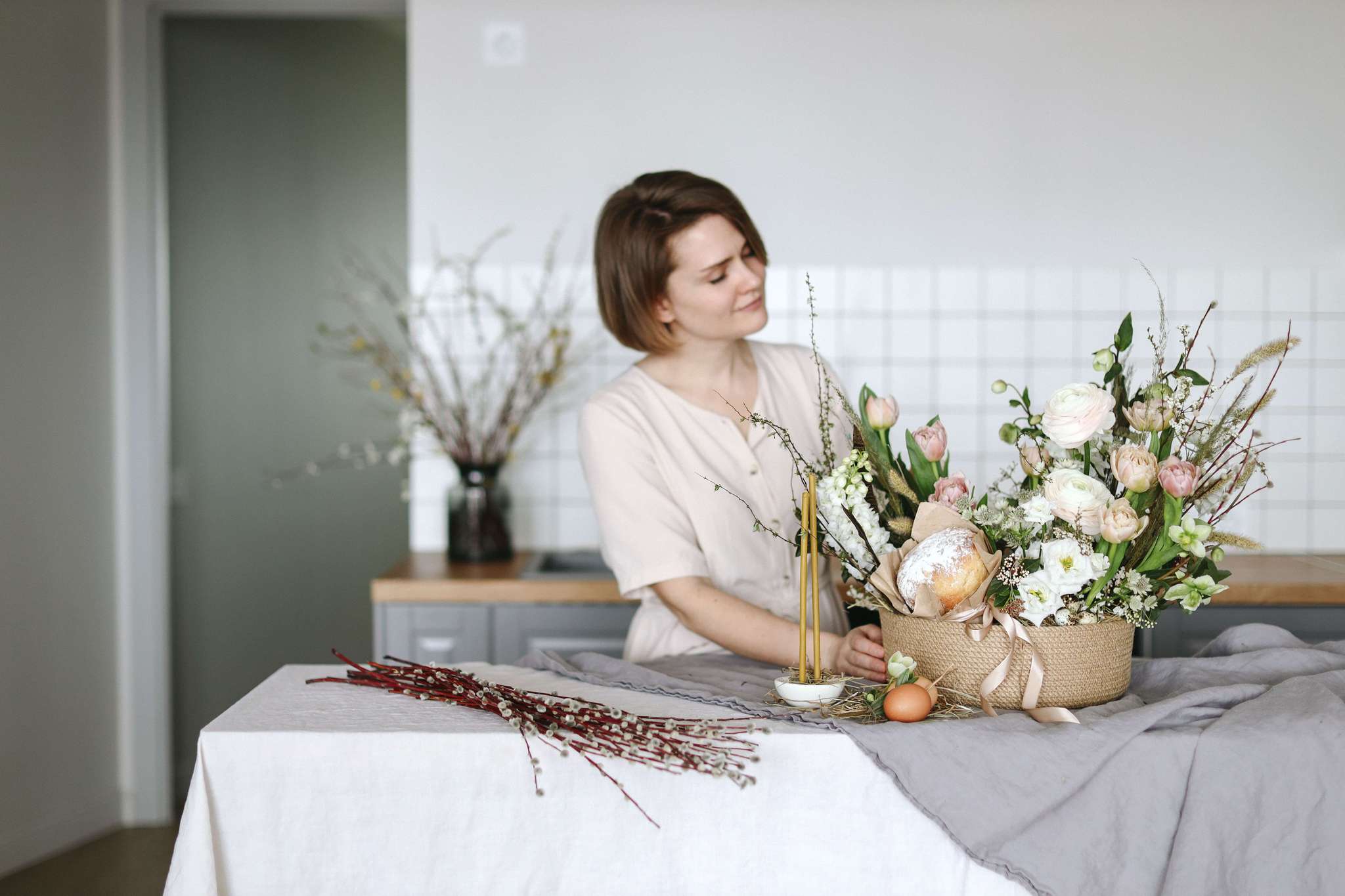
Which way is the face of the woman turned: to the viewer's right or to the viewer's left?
to the viewer's right

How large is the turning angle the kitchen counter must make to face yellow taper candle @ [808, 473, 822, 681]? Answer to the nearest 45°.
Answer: approximately 45° to its left

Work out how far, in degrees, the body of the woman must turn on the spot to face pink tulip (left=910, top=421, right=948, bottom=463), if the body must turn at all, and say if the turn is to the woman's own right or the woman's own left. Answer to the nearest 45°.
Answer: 0° — they already face it

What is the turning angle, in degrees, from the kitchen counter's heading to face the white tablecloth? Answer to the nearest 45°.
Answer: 0° — it already faces it

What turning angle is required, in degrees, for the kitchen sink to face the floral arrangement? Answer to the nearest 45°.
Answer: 0° — it already faces it

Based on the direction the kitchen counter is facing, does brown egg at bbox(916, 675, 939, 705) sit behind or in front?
in front

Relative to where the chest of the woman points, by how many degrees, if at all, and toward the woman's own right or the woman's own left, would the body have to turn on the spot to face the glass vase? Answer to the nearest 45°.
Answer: approximately 180°

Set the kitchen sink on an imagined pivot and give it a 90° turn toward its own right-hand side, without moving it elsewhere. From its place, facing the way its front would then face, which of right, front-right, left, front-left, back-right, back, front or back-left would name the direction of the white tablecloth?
left

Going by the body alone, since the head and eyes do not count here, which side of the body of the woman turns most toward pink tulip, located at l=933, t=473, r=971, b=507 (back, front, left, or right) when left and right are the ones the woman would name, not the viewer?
front

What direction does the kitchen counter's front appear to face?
toward the camera

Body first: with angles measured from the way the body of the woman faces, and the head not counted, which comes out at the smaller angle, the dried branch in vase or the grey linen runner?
the grey linen runner

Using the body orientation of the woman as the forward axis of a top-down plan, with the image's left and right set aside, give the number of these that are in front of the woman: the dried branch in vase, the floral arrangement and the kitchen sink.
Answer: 1

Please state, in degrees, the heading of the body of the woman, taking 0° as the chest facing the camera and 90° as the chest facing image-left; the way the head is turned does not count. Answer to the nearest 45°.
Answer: approximately 315°
